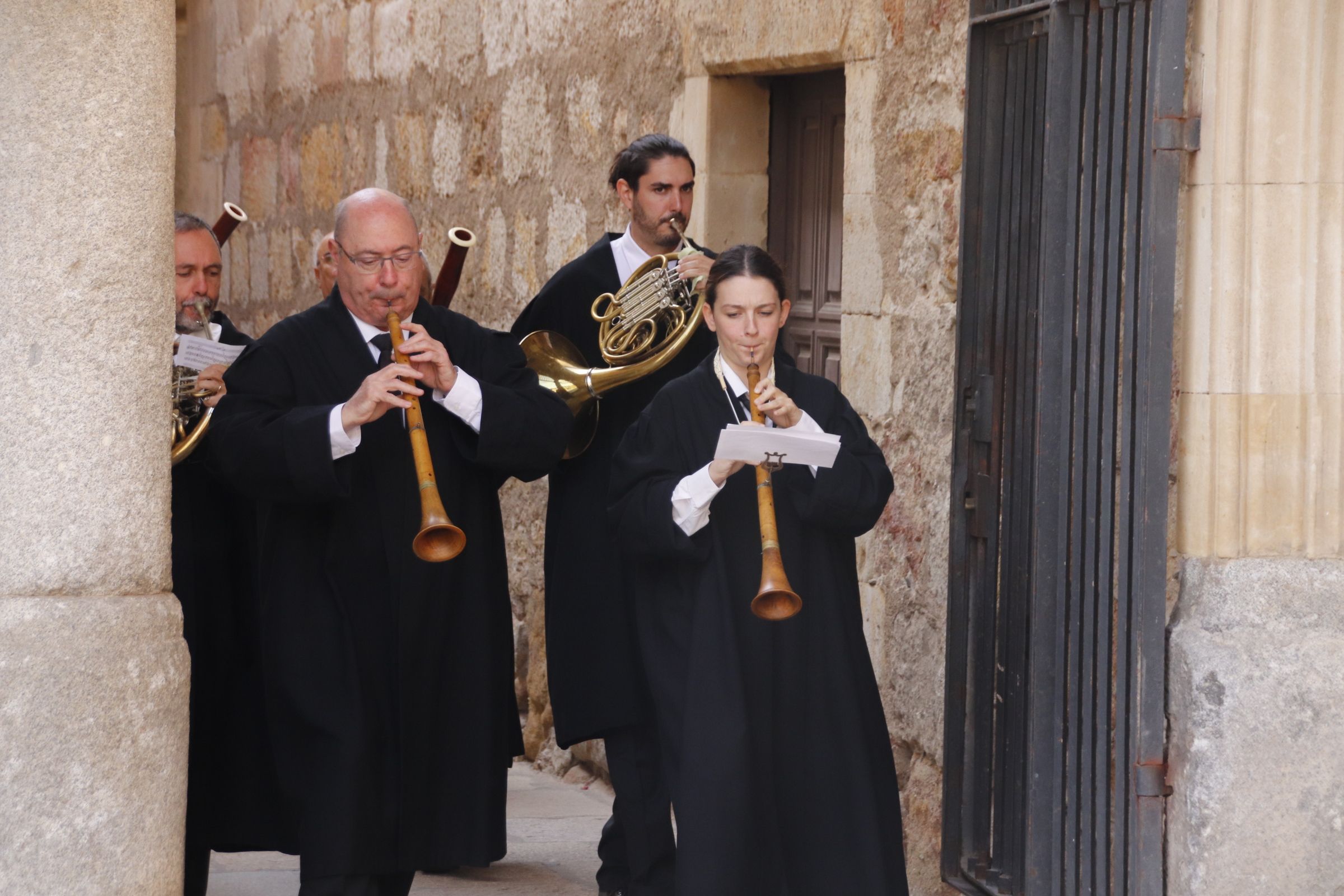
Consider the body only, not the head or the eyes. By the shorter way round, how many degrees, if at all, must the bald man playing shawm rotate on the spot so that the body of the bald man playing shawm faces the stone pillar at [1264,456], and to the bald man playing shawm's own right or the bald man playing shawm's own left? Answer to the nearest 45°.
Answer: approximately 45° to the bald man playing shawm's own left

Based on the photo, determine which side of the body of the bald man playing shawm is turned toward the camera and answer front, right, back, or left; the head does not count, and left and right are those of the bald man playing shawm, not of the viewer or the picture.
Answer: front

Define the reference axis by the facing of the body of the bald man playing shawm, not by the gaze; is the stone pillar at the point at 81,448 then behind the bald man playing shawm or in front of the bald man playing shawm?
in front

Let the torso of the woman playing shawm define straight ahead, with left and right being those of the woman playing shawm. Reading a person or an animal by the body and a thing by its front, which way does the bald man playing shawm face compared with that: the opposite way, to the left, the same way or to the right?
the same way

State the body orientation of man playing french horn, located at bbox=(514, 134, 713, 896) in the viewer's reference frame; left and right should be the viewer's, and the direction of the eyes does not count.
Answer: facing the viewer and to the right of the viewer

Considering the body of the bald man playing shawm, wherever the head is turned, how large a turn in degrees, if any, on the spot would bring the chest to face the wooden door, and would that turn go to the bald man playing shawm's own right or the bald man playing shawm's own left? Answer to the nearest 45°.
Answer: approximately 135° to the bald man playing shawm's own left

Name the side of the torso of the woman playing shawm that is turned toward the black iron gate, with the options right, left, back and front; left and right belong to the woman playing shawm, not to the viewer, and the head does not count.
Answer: left

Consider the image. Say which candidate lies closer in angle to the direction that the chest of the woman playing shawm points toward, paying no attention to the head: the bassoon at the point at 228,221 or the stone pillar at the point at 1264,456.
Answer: the stone pillar

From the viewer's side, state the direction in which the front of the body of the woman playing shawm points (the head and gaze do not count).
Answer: toward the camera

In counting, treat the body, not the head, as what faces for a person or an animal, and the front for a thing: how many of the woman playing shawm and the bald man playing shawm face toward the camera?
2

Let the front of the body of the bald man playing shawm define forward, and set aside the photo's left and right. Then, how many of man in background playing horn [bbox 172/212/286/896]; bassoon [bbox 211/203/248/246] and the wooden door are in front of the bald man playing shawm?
0

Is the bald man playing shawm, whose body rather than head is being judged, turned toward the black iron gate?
no

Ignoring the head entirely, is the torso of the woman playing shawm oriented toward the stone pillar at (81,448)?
no

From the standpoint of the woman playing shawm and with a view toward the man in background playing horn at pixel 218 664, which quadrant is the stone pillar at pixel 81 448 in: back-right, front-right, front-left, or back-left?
front-left
